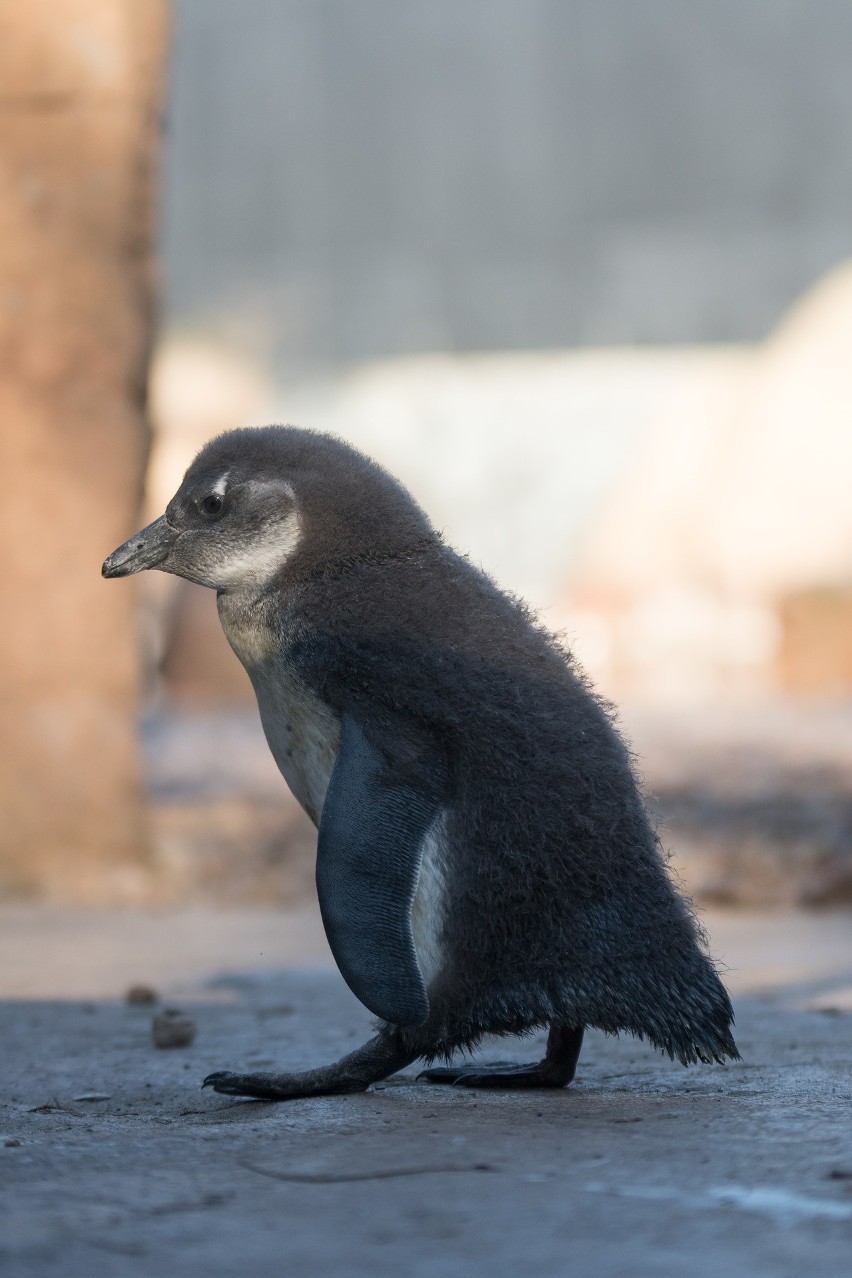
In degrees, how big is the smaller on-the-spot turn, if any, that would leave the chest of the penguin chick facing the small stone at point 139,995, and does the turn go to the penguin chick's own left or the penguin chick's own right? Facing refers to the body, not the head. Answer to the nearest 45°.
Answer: approximately 45° to the penguin chick's own right

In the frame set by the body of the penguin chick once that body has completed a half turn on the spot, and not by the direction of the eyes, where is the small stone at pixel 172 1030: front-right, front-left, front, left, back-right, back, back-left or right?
back-left

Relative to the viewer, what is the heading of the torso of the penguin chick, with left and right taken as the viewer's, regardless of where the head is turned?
facing to the left of the viewer
